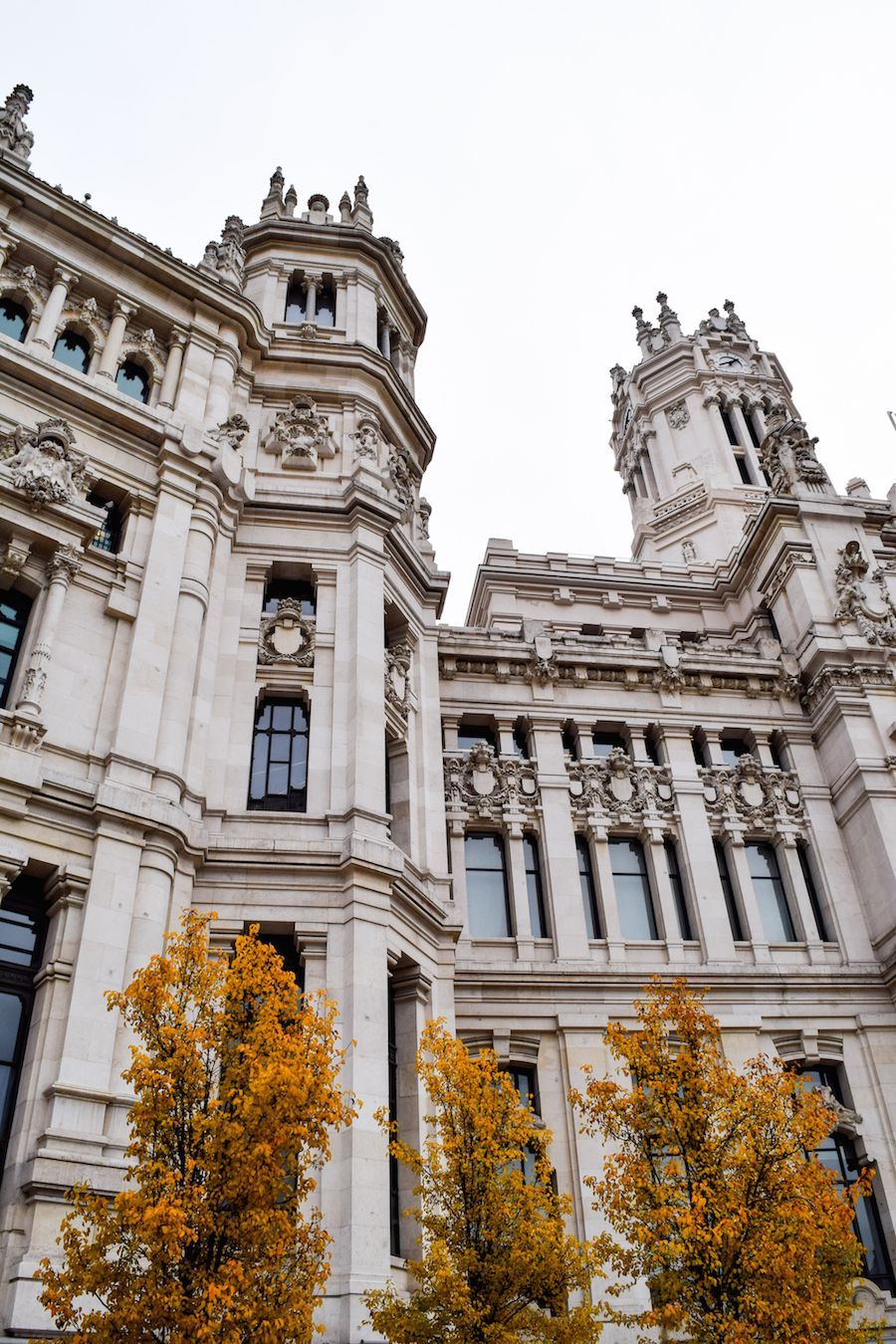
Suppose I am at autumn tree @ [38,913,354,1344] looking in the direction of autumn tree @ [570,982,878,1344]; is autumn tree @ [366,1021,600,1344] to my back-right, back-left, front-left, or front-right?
front-left

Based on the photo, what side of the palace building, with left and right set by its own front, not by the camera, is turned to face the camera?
front
